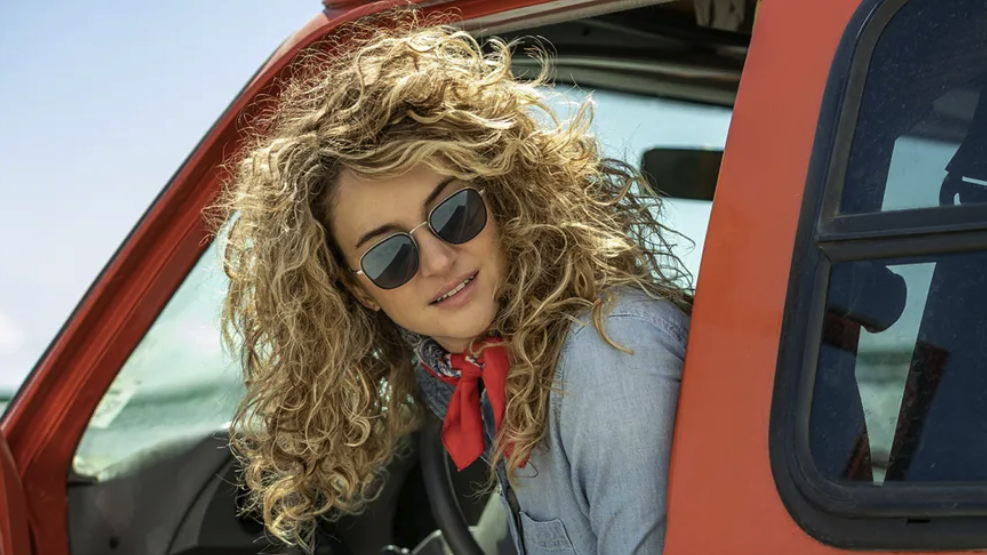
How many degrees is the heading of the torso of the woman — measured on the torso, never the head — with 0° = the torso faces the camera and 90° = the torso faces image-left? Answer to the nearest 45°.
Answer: approximately 45°

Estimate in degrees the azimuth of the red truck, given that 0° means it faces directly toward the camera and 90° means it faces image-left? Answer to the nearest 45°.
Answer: approximately 90°
